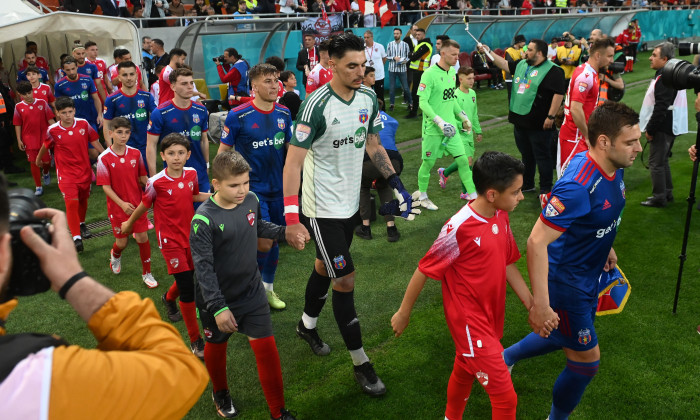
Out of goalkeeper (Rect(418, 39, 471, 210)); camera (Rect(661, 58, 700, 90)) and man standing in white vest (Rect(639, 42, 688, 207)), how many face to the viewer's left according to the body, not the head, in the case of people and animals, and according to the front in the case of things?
2

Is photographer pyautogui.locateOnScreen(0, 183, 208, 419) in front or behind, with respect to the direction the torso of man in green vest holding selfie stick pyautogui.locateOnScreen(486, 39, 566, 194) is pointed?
in front

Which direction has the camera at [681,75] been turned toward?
to the viewer's left

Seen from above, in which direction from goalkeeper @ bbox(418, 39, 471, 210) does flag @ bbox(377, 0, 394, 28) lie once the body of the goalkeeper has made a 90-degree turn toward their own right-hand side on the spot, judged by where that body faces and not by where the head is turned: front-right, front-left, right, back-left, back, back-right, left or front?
back-right

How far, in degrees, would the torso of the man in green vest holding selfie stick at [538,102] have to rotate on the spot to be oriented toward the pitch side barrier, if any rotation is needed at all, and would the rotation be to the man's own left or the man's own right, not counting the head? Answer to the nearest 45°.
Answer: approximately 135° to the man's own right

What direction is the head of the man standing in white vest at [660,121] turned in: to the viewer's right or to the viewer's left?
to the viewer's left

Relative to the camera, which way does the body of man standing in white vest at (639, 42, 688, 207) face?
to the viewer's left
